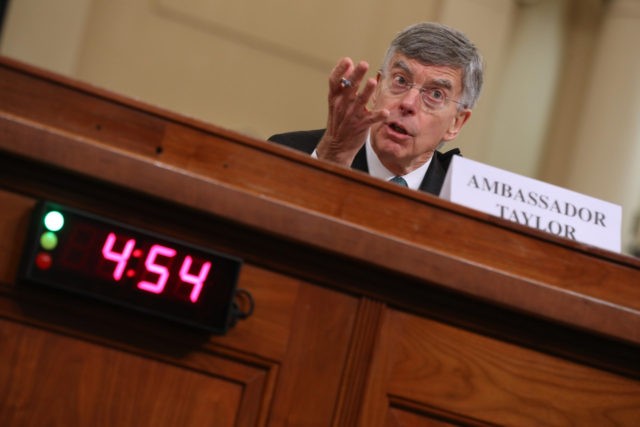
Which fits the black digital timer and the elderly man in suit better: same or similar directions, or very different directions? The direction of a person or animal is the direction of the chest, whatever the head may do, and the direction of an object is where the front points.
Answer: same or similar directions

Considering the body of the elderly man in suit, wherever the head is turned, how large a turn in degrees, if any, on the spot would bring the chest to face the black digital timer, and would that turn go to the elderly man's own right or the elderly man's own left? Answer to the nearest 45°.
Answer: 0° — they already face it

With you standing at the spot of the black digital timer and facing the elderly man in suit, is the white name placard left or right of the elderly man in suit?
right

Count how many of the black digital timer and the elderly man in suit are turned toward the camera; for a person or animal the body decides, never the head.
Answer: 2

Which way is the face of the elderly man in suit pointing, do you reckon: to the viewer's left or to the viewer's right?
to the viewer's left

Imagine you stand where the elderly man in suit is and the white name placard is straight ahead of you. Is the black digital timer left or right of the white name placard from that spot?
right

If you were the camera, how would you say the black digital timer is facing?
facing the viewer

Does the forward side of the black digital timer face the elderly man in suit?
no

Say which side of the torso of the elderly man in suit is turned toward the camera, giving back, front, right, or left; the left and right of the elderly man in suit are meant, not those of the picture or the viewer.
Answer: front

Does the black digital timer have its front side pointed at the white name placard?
no
